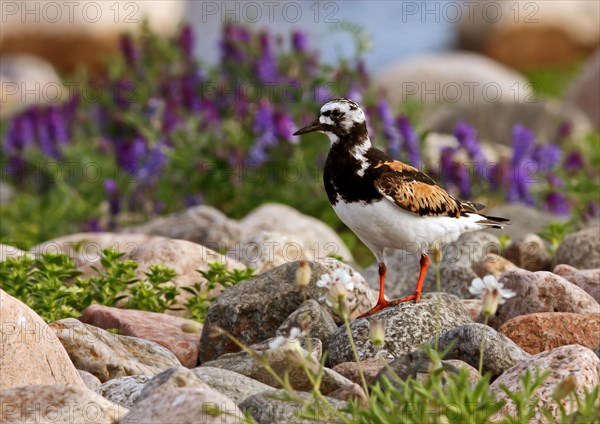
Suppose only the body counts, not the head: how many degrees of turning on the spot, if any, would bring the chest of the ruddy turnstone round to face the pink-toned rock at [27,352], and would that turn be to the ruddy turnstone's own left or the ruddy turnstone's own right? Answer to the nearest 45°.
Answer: approximately 45° to the ruddy turnstone's own left

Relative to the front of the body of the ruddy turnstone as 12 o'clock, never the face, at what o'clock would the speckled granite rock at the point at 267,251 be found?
The speckled granite rock is roughly at 2 o'clock from the ruddy turnstone.

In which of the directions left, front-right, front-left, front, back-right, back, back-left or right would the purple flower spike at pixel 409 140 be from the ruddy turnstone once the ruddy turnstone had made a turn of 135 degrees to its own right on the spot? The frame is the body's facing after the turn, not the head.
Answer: front-left

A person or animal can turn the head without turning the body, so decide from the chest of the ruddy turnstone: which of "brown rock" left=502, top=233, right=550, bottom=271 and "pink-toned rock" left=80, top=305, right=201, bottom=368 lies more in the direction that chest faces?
the pink-toned rock

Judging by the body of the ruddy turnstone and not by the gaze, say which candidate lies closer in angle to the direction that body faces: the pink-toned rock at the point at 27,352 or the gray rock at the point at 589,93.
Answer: the pink-toned rock

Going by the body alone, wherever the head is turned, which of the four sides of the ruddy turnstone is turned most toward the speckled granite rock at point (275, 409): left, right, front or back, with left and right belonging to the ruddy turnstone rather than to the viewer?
left

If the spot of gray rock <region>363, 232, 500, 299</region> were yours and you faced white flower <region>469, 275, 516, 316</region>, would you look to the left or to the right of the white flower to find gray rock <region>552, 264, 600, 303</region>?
left

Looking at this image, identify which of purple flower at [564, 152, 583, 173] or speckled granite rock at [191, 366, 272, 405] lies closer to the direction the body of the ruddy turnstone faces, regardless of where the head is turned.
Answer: the speckled granite rock

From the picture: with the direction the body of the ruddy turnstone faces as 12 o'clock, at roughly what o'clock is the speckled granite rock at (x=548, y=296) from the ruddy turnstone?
The speckled granite rock is roughly at 6 o'clock from the ruddy turnstone.

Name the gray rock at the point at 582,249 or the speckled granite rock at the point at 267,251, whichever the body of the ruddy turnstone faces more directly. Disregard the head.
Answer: the speckled granite rock

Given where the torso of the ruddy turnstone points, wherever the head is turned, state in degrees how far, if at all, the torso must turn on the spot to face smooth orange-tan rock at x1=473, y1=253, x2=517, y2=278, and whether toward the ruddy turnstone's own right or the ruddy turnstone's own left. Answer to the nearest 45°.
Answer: approximately 135° to the ruddy turnstone's own right

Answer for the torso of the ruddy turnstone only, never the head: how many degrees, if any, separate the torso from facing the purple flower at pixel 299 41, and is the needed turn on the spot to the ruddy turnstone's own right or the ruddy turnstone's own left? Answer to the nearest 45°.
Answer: approximately 90° to the ruddy turnstone's own right

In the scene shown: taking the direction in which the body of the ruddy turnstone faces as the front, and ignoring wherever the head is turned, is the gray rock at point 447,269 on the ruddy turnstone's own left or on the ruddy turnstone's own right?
on the ruddy turnstone's own right

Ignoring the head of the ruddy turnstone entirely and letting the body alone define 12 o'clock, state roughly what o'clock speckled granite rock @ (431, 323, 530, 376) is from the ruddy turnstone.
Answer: The speckled granite rock is roughly at 8 o'clock from the ruddy turnstone.

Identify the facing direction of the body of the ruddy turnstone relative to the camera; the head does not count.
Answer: to the viewer's left

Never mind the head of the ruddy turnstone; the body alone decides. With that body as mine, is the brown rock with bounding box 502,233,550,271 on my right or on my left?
on my right

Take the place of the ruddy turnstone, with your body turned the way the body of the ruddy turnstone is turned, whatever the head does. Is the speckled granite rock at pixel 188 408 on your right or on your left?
on your left

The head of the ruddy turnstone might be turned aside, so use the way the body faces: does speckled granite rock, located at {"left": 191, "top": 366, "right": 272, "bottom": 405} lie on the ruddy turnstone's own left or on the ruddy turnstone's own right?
on the ruddy turnstone's own left
